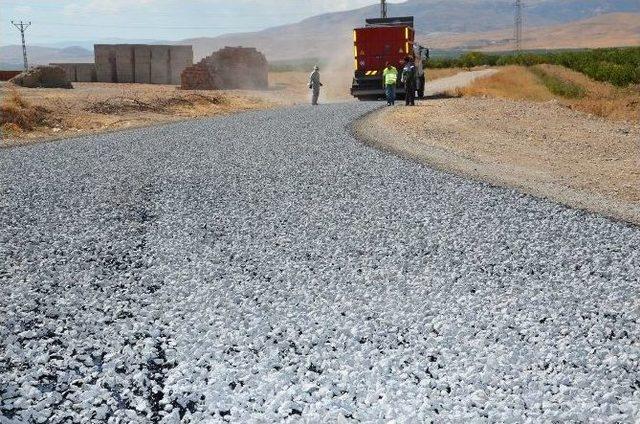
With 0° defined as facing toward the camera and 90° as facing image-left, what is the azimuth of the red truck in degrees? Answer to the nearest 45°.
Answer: approximately 180°

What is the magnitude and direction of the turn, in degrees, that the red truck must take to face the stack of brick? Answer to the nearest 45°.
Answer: approximately 45° to its left

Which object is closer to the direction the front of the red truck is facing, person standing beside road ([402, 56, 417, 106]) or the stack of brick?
the stack of brick

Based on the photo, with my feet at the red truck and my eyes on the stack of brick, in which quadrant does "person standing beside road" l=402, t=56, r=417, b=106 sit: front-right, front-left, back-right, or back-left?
back-left
